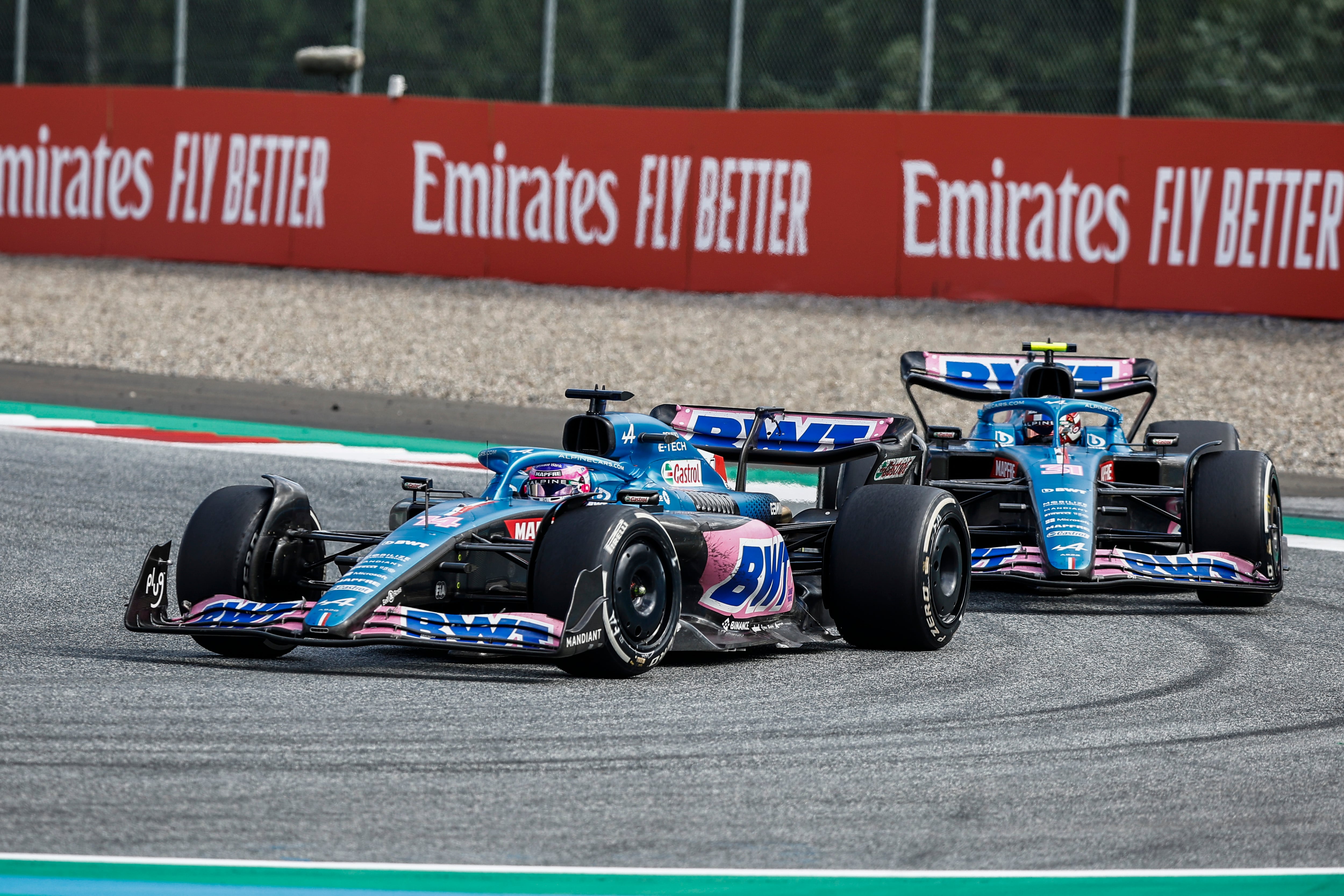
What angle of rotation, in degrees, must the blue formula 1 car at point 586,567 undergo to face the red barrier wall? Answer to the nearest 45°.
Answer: approximately 135° to its right

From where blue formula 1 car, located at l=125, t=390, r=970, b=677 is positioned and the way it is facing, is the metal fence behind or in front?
behind

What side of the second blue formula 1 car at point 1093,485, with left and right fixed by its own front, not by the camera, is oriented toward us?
front

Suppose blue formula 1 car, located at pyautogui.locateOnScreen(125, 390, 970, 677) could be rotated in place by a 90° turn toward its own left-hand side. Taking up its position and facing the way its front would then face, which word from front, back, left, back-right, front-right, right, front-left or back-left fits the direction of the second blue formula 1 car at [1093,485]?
left

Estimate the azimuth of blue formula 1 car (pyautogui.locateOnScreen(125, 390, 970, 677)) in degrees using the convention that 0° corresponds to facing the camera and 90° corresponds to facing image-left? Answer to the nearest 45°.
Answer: approximately 45°

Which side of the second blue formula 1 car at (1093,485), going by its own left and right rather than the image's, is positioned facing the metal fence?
back
